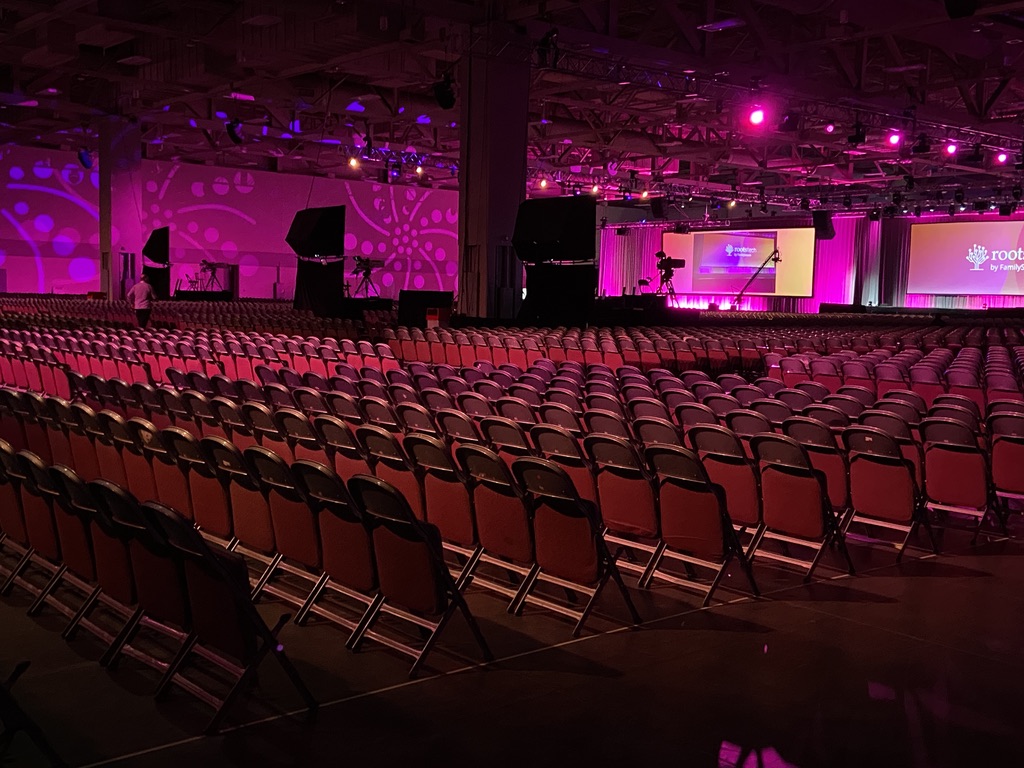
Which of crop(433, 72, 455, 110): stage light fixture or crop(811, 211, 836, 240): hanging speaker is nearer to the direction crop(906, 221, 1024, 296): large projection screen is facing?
the stage light fixture

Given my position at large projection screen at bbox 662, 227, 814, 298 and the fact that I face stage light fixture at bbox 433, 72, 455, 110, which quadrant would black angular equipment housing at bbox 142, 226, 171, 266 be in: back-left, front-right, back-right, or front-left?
front-right

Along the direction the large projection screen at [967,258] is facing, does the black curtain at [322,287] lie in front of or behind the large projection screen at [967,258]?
in front

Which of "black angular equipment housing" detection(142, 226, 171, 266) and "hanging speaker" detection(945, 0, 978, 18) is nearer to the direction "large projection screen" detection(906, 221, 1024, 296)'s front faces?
the hanging speaker

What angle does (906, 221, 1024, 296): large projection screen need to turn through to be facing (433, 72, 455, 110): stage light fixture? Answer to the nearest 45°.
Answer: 0° — it already faces it

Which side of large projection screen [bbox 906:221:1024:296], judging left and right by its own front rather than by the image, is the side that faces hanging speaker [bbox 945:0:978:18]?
front

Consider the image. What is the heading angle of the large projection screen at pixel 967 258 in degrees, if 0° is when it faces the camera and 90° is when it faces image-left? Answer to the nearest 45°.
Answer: approximately 0°

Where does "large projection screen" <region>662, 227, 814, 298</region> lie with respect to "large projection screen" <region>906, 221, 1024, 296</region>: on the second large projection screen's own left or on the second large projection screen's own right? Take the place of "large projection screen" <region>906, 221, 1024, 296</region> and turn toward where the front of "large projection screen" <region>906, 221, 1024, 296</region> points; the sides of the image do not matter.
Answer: on the second large projection screen's own right

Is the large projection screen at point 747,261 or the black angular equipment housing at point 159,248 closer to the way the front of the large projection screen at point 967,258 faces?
the black angular equipment housing

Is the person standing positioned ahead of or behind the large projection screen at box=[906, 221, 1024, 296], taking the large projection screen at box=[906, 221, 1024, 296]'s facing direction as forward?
ahead

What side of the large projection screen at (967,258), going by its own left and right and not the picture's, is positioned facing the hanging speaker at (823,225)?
right
